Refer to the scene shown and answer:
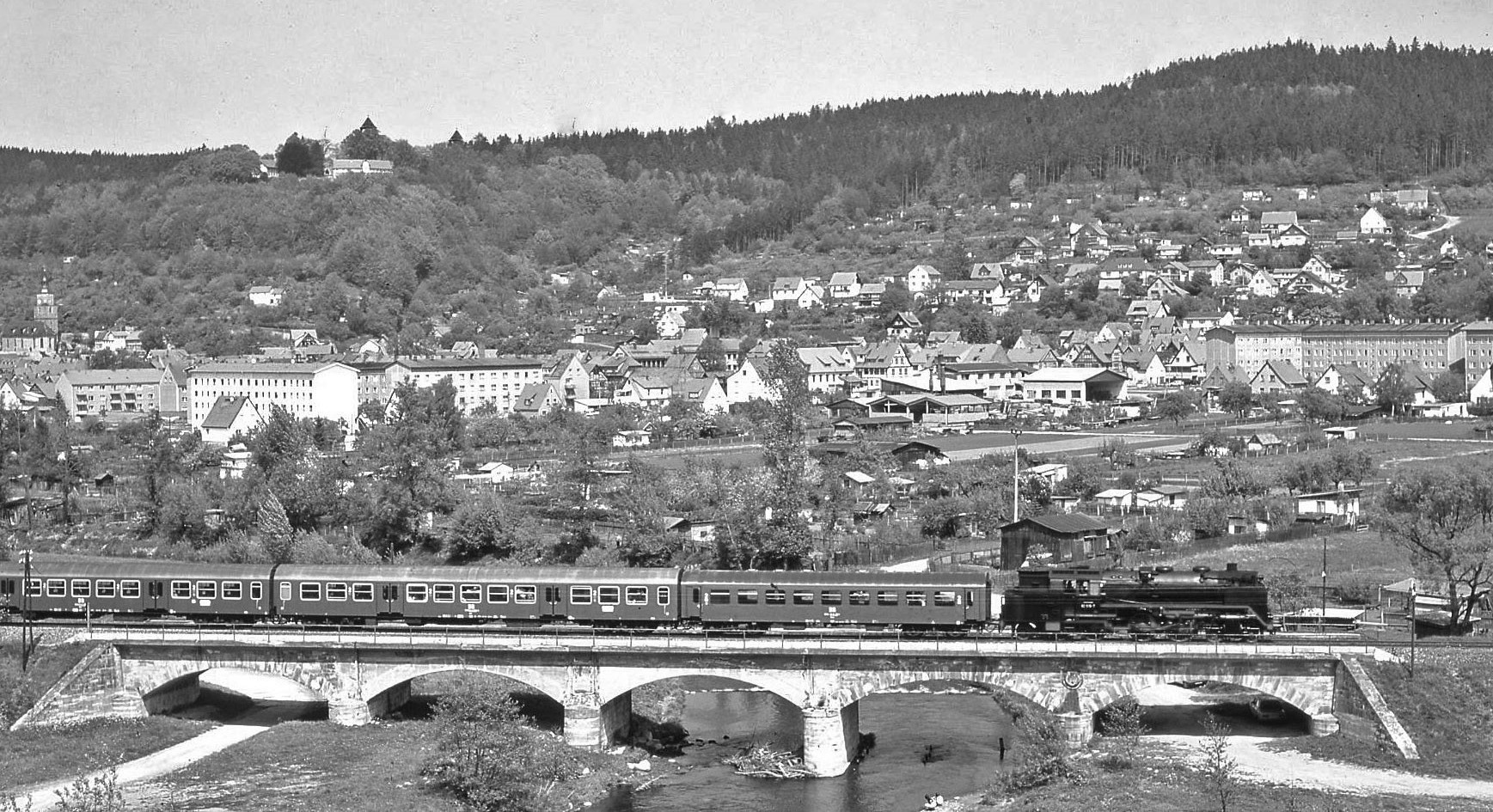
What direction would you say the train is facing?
to the viewer's right

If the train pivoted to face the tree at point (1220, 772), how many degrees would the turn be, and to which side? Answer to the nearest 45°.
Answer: approximately 45° to its right
